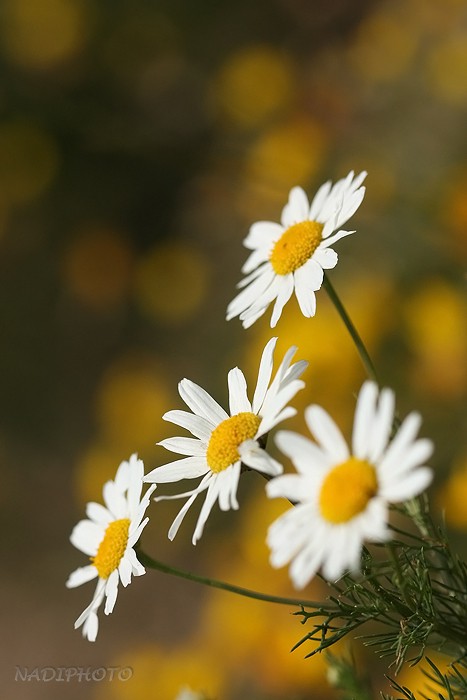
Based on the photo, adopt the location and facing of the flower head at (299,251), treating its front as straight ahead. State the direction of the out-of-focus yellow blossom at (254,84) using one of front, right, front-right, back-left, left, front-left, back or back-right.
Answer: back-right

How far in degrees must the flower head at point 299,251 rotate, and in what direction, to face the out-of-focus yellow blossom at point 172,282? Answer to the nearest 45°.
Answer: approximately 135° to its right

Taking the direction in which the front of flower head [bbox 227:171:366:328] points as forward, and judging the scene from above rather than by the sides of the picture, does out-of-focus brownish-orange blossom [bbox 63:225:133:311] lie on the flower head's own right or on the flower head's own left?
on the flower head's own right

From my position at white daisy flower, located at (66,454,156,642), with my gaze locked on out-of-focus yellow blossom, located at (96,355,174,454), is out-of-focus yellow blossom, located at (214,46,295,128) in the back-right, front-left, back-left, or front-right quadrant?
front-right

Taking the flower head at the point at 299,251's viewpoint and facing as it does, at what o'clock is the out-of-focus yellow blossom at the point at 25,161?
The out-of-focus yellow blossom is roughly at 4 o'clock from the flower head.

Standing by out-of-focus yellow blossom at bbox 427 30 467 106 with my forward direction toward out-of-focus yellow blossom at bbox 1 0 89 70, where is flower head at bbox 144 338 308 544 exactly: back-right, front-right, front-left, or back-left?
front-left

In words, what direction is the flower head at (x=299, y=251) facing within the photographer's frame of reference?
facing the viewer and to the left of the viewer

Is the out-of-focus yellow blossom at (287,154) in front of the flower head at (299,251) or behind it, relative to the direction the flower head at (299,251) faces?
behind
